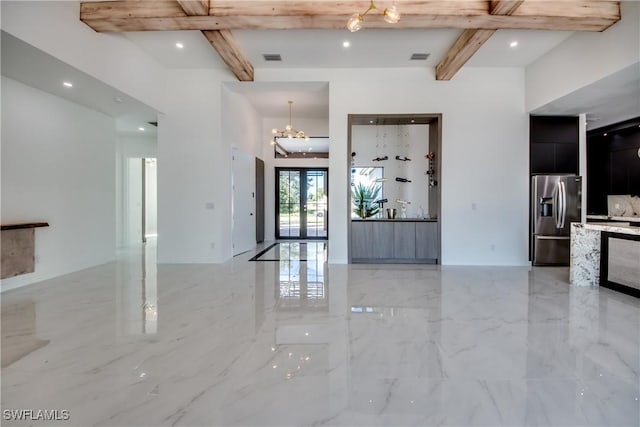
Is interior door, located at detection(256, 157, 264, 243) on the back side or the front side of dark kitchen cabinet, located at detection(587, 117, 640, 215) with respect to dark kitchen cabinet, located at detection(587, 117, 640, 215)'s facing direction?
on the front side

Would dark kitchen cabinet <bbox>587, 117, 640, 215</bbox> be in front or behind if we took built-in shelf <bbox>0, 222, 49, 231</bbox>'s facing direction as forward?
in front

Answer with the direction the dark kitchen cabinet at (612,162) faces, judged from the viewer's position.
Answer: facing the viewer and to the left of the viewer

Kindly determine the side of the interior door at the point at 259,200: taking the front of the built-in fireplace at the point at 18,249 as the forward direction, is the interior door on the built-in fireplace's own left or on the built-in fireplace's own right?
on the built-in fireplace's own left

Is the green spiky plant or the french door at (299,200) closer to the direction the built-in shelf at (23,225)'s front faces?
the green spiky plant

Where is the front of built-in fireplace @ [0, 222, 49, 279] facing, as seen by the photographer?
facing the viewer and to the right of the viewer

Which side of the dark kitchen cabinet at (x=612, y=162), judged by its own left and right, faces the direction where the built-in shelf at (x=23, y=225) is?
front

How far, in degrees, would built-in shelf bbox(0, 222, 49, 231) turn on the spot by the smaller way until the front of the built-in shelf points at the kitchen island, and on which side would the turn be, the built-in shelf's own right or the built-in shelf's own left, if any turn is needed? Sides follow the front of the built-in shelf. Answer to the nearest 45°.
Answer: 0° — it already faces it

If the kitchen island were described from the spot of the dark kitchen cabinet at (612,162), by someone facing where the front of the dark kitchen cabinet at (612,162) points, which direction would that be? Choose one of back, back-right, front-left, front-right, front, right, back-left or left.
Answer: front-left
